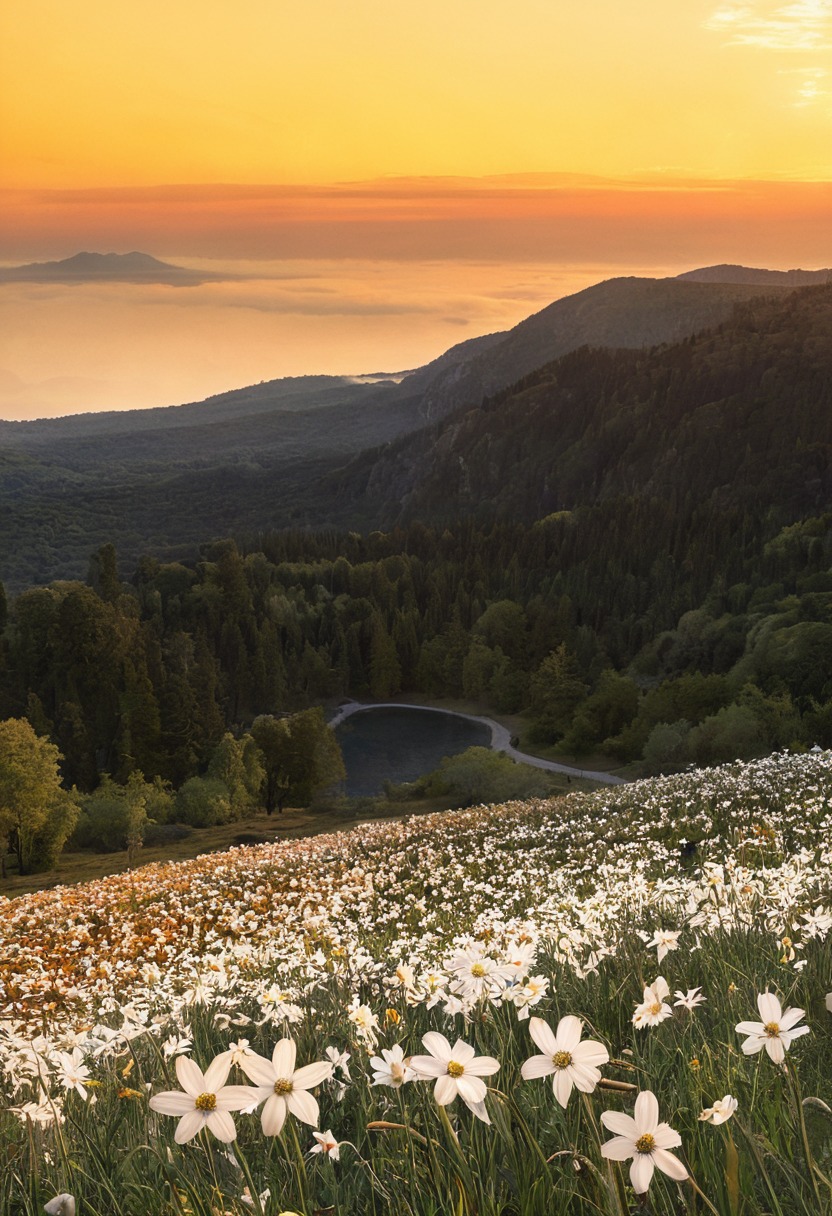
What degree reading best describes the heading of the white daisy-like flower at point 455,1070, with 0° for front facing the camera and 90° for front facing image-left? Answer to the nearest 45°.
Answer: approximately 0°

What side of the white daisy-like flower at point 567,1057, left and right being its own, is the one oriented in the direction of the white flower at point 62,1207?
right

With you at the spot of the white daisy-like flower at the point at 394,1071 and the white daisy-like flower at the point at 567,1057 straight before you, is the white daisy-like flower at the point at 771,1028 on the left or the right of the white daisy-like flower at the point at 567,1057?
left

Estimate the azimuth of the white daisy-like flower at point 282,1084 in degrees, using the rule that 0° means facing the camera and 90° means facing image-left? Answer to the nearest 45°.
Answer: approximately 0°

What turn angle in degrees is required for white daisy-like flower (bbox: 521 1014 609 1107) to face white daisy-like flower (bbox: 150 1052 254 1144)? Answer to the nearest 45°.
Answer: approximately 90° to its right
